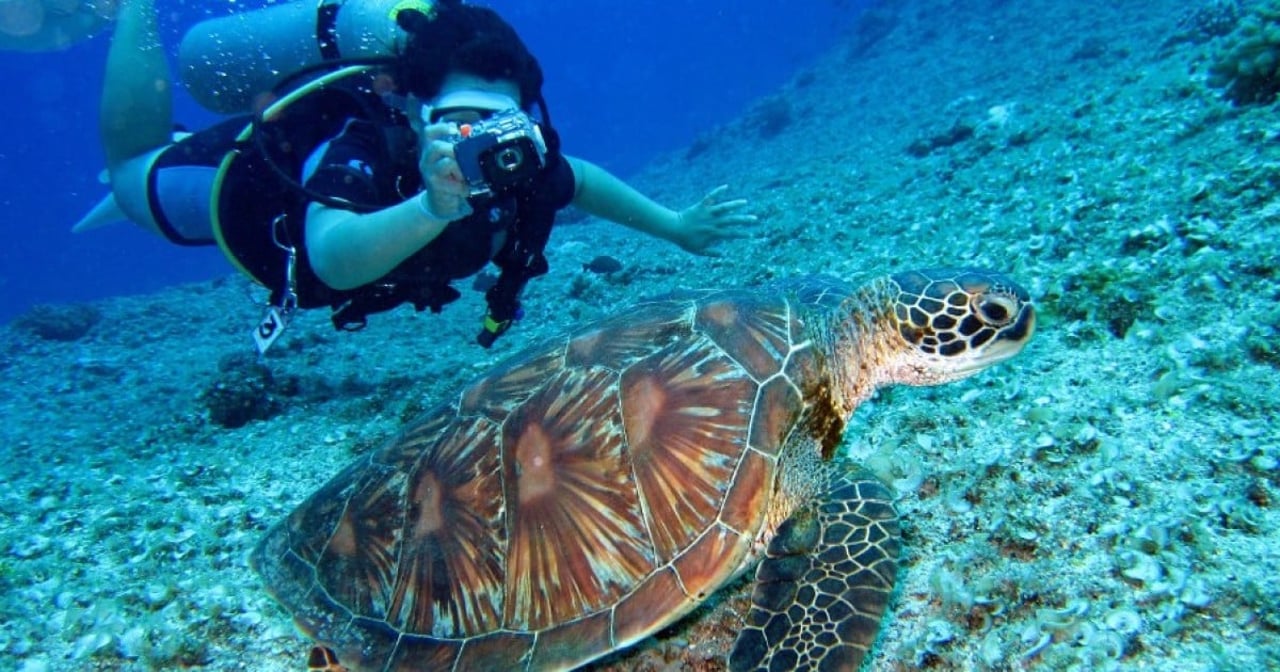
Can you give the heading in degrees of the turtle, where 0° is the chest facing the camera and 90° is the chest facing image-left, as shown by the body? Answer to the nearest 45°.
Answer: approximately 270°

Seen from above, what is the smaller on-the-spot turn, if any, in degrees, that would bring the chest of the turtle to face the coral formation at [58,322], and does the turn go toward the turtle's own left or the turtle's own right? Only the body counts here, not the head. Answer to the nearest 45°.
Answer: approximately 135° to the turtle's own left

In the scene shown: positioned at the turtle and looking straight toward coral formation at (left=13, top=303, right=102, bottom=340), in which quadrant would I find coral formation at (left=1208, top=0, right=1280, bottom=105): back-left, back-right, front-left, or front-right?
front-right

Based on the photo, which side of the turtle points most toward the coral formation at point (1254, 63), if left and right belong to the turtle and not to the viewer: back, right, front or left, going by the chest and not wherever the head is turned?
front
